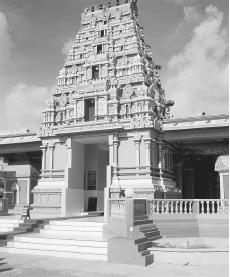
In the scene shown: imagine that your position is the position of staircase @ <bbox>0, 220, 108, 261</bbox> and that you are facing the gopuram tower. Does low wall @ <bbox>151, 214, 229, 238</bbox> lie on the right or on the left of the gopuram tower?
right

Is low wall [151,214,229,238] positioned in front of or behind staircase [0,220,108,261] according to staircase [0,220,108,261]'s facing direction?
behind

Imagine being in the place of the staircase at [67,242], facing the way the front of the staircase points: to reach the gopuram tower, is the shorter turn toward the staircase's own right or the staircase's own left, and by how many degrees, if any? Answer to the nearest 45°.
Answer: approximately 135° to the staircase's own right

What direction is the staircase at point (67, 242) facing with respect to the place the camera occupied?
facing the viewer and to the left of the viewer
